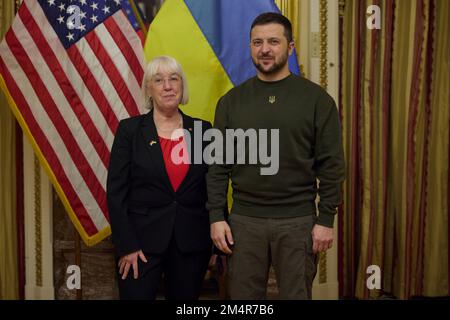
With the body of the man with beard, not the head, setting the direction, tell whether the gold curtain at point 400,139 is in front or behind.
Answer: behind

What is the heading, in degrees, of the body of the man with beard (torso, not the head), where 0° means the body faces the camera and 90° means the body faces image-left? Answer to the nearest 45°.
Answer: approximately 0°

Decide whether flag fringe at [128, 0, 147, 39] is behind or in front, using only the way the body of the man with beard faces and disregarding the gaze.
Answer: behind

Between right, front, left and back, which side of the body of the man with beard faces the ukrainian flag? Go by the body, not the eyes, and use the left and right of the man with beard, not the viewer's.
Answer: back

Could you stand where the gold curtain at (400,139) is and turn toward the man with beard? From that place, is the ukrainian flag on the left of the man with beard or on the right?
right

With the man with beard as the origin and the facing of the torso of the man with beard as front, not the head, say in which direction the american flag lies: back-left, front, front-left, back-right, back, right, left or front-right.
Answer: back-right

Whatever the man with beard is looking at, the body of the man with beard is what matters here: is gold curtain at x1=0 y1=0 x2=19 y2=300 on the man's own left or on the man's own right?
on the man's own right
